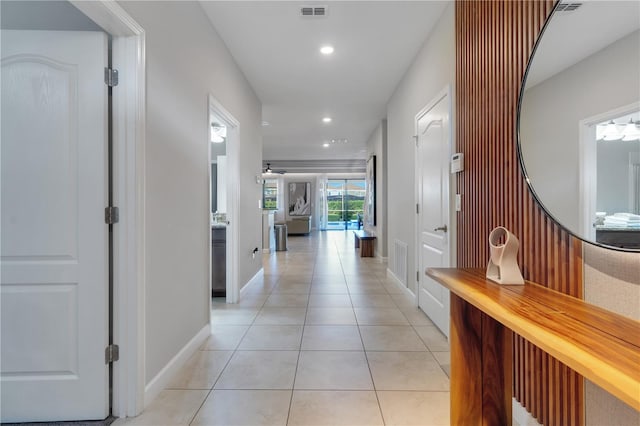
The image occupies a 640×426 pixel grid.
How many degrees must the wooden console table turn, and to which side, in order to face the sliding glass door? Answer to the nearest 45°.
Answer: approximately 45° to its right

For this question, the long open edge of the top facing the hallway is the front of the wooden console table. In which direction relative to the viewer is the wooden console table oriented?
to the viewer's left
